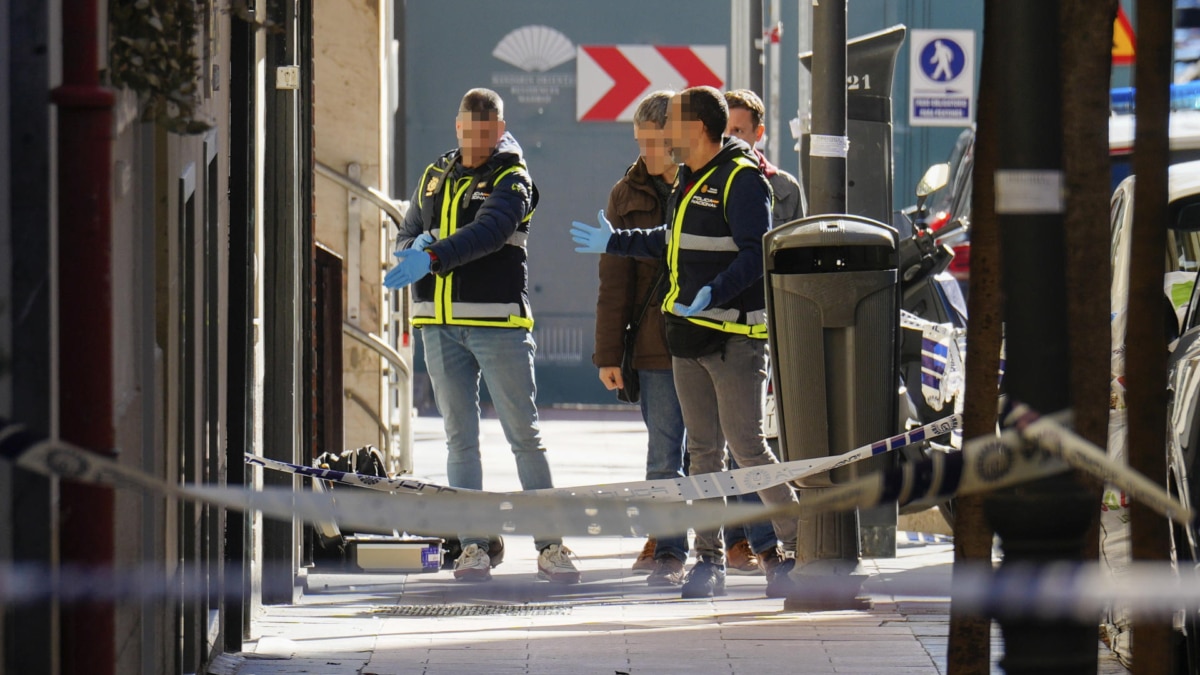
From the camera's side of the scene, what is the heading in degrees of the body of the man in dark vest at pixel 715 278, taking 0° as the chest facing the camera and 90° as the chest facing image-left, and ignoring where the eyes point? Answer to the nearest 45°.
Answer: approximately 45°

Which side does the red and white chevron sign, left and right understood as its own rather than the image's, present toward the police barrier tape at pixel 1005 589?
front

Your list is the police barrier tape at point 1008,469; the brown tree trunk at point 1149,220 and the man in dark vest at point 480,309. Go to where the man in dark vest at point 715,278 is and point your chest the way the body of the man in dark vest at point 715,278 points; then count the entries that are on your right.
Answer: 1

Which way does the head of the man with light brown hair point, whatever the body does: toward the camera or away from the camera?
toward the camera

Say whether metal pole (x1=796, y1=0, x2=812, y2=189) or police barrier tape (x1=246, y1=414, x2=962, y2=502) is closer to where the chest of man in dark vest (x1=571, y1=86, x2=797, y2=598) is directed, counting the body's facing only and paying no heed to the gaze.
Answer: the police barrier tape

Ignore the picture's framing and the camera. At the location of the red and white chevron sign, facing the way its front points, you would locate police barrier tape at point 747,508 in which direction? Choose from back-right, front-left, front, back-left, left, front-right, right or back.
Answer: front

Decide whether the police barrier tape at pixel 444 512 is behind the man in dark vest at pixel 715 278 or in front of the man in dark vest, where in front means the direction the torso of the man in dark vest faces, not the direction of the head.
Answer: in front

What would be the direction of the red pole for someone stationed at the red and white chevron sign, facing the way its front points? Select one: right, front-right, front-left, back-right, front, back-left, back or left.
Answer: front

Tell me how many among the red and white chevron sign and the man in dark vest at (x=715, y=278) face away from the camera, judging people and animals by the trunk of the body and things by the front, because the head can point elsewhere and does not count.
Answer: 0

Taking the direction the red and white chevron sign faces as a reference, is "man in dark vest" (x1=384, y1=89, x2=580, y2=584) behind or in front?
in front

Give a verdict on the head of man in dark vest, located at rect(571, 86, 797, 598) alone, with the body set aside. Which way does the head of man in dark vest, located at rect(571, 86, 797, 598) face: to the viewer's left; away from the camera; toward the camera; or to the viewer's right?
to the viewer's left

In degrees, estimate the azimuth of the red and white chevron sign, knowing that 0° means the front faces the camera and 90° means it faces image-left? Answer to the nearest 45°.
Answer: approximately 0°

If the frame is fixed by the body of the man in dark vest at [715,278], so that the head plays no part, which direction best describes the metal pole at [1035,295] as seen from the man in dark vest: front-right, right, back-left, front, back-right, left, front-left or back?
front-left

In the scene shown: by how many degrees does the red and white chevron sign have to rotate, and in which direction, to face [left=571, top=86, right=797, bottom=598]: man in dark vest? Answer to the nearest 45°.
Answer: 0° — it already faces them

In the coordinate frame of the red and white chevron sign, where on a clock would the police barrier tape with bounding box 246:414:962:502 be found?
The police barrier tape is roughly at 12 o'clock from the red and white chevron sign.
